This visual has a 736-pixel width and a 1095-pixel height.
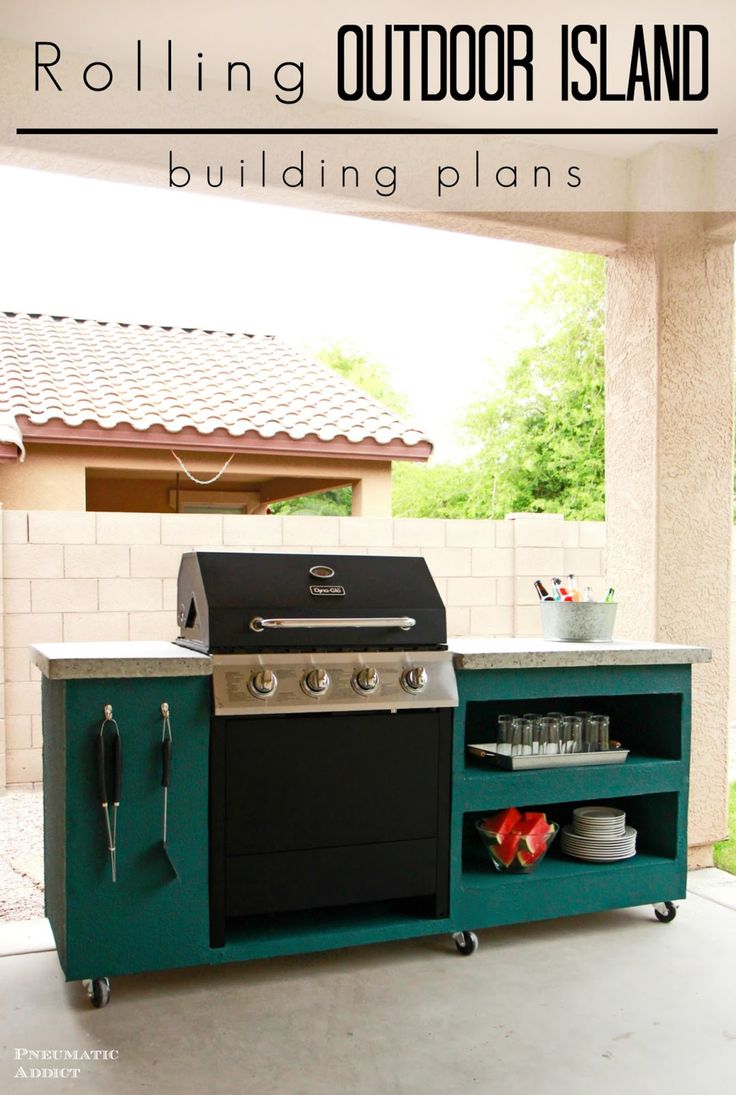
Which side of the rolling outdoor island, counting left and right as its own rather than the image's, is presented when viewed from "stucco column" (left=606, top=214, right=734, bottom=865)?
left

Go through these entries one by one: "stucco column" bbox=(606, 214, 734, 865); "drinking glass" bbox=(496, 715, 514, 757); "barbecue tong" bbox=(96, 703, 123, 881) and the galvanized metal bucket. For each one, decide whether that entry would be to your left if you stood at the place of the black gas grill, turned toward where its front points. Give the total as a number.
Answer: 3

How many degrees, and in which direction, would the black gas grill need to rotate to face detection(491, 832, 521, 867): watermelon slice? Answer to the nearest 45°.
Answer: approximately 90° to its left

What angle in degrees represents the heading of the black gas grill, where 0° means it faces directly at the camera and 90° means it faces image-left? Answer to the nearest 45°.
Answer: approximately 315°

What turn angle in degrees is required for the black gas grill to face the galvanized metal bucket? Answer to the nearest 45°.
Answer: approximately 90° to its left

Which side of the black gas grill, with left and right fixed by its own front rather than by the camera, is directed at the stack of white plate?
left

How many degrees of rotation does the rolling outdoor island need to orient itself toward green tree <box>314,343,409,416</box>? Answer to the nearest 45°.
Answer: approximately 135° to its left

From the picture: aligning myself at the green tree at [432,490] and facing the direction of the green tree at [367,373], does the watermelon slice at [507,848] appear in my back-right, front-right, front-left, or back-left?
back-left

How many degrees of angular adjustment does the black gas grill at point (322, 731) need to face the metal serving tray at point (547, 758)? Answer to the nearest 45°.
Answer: approximately 90° to its left

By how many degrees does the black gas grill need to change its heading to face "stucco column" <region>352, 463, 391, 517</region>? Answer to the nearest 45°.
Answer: approximately 135° to its left

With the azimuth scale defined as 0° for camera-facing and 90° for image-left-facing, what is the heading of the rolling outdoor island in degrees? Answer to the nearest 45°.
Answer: approximately 315°

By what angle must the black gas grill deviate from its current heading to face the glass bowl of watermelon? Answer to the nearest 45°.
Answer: approximately 90° to its left
